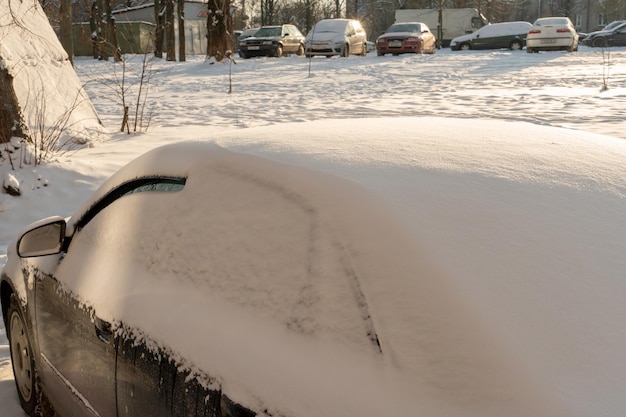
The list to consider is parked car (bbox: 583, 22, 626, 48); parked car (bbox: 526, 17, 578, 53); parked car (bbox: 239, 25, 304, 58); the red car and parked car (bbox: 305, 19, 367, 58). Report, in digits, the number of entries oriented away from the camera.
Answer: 1

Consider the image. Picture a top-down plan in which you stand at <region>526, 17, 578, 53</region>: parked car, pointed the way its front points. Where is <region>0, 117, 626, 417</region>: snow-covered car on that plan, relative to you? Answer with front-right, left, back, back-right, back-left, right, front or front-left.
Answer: back

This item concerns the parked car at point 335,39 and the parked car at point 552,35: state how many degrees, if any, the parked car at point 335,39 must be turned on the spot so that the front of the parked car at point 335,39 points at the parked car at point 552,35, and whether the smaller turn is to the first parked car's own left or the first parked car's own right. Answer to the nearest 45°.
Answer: approximately 135° to the first parked car's own left

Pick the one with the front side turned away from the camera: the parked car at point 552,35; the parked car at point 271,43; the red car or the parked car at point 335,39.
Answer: the parked car at point 552,35

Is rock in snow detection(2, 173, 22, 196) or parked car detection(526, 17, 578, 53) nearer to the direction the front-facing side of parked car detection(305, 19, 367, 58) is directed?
the rock in snow

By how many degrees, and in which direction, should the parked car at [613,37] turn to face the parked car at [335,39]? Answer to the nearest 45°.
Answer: approximately 45° to its left

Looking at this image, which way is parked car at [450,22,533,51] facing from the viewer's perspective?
to the viewer's left

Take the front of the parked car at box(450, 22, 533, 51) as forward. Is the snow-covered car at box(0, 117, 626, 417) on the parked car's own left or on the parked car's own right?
on the parked car's own left

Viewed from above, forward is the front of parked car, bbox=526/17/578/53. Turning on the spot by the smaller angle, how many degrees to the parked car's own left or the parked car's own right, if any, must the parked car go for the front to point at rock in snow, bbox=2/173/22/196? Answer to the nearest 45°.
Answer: approximately 180°

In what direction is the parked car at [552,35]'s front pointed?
away from the camera

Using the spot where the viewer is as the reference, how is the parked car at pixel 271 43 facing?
facing the viewer and to the left of the viewer

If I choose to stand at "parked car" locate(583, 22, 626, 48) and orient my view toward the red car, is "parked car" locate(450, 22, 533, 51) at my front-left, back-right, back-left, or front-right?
front-right

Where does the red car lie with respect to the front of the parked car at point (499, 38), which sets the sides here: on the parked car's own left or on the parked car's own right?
on the parked car's own left

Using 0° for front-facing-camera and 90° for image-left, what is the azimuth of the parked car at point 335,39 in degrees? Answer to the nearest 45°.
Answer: approximately 45°

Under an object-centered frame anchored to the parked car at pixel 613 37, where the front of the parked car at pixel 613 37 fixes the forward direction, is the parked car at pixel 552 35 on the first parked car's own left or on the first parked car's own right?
on the first parked car's own left

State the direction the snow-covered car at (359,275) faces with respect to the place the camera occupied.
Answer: facing away from the viewer and to the left of the viewer

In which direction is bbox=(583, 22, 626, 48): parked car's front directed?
to the viewer's left
